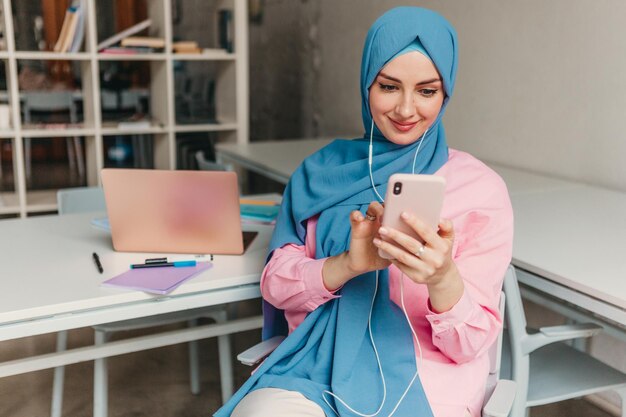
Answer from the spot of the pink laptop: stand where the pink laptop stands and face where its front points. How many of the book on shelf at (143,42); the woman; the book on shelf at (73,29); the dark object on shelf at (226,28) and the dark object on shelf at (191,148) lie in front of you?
4

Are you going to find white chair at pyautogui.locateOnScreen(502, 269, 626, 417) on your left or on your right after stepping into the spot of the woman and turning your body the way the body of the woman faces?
on your left

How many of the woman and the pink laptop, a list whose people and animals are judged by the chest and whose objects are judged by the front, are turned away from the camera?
1

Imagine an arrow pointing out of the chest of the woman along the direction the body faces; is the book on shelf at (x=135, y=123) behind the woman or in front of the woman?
behind

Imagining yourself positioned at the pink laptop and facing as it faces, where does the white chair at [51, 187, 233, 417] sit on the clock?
The white chair is roughly at 11 o'clock from the pink laptop.

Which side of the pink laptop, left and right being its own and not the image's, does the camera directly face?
back

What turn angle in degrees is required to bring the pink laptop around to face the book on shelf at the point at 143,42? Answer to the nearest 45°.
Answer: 0° — it already faces it

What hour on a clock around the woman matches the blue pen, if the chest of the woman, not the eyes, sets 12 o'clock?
The blue pen is roughly at 4 o'clock from the woman.

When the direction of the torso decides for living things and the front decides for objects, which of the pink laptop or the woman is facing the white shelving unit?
the pink laptop

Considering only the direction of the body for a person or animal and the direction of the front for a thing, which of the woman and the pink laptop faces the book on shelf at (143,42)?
the pink laptop

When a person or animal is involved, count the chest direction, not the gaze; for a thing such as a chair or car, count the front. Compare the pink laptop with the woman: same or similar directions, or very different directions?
very different directions
